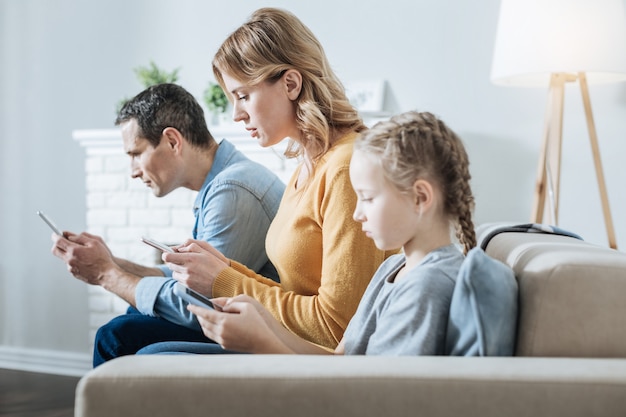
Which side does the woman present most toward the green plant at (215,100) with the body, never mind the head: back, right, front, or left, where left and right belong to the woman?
right

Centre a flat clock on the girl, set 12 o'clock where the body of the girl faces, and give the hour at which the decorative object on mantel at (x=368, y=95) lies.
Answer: The decorative object on mantel is roughly at 3 o'clock from the girl.

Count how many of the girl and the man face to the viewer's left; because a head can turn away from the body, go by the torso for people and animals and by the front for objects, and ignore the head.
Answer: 2

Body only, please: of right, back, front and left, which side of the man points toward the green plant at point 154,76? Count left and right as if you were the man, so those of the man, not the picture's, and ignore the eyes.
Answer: right

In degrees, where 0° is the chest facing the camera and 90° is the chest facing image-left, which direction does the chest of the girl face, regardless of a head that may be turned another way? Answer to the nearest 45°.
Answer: approximately 90°

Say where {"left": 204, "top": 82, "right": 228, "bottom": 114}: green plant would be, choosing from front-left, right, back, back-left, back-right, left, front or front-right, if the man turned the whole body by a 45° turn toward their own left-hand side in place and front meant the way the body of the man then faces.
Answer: back-right

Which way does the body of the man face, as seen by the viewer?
to the viewer's left

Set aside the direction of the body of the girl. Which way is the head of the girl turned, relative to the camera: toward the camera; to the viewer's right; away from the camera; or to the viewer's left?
to the viewer's left

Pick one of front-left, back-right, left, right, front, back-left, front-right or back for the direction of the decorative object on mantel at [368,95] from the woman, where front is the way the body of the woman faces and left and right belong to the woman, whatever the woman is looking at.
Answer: right

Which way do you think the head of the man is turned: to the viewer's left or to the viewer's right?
to the viewer's left

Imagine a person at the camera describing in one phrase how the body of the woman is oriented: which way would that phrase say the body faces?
to the viewer's left

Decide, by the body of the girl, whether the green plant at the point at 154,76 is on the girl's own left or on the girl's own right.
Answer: on the girl's own right
